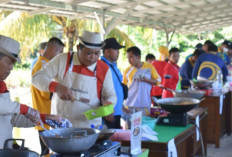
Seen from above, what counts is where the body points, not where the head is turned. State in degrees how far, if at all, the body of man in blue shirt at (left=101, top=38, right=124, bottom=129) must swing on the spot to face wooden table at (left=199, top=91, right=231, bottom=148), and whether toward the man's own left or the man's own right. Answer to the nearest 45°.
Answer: approximately 45° to the man's own left

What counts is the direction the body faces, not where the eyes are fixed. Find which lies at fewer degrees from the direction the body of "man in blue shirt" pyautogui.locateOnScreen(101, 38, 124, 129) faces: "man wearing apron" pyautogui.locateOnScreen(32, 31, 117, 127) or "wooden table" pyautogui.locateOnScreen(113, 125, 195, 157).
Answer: the wooden table

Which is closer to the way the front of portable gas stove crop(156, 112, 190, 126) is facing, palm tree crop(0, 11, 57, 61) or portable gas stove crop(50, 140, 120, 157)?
the portable gas stove

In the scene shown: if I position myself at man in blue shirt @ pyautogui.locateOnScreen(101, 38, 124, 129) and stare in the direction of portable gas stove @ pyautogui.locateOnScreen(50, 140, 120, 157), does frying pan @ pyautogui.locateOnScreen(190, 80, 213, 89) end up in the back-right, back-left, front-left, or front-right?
back-left

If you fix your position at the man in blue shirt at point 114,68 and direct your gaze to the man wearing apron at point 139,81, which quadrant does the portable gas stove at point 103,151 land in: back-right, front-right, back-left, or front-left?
back-right

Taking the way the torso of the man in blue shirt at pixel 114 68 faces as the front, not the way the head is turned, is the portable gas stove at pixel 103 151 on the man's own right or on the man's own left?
on the man's own right

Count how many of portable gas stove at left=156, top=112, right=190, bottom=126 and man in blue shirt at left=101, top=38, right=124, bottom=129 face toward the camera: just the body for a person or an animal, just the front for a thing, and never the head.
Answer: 1

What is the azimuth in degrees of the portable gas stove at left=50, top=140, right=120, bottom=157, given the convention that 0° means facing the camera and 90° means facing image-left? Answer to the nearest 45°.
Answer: approximately 315°
